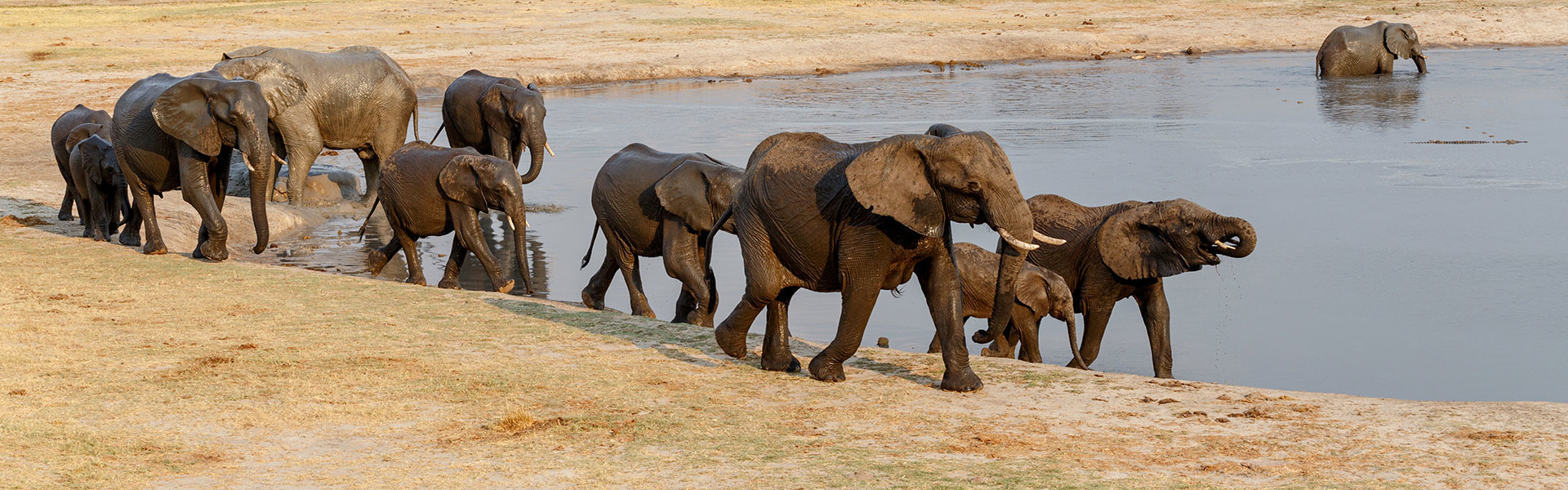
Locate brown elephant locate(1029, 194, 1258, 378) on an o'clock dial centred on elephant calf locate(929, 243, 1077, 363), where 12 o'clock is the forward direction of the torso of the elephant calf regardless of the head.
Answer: The brown elephant is roughly at 12 o'clock from the elephant calf.

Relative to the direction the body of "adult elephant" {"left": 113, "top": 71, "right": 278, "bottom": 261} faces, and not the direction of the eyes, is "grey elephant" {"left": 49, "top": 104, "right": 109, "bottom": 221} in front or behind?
behind

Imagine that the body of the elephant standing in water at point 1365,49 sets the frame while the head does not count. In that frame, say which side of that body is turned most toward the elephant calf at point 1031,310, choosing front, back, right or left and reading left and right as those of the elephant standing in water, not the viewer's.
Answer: right

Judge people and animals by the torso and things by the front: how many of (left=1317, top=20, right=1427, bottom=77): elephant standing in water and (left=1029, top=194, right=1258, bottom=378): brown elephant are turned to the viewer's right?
2

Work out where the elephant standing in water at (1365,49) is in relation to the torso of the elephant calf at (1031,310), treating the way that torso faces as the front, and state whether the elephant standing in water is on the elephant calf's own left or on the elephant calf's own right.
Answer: on the elephant calf's own left

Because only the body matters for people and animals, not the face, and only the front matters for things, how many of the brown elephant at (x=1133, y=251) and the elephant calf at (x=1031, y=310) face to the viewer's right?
2

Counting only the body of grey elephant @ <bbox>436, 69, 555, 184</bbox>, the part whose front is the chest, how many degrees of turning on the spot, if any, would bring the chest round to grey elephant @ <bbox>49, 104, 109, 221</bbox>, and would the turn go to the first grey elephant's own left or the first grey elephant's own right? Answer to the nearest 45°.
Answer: approximately 135° to the first grey elephant's own right

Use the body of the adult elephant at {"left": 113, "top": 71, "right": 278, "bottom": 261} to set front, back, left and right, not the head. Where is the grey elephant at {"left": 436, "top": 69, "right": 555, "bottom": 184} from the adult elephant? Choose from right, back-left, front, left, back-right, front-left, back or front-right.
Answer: left

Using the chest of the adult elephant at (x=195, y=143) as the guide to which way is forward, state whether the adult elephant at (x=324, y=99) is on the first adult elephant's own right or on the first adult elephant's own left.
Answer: on the first adult elephant's own left

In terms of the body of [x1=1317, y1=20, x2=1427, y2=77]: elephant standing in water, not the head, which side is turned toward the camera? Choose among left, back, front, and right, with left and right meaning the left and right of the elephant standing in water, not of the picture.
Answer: right

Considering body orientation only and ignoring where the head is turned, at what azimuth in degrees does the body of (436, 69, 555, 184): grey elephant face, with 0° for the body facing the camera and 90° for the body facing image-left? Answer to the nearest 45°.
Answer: approximately 315°

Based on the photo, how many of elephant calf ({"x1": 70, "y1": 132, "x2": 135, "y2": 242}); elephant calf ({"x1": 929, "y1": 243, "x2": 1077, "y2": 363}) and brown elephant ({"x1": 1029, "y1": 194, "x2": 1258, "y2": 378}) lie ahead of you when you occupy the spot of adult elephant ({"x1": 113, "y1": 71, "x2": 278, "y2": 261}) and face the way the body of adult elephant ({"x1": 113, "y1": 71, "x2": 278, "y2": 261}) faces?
2

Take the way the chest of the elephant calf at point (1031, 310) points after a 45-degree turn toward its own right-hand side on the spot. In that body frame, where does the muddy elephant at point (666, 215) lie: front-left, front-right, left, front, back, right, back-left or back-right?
back-right

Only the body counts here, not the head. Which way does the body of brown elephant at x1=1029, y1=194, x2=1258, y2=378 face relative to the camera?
to the viewer's right

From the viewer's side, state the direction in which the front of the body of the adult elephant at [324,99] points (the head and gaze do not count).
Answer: to the viewer's left

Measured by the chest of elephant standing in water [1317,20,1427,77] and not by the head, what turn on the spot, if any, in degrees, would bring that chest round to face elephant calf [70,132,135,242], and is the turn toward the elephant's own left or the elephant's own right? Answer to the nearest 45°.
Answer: approximately 90° to the elephant's own right
